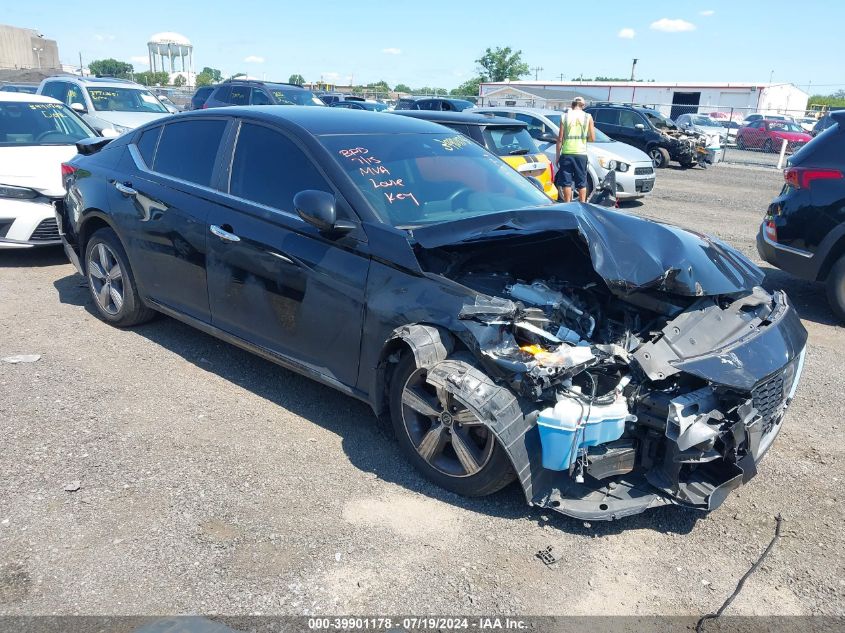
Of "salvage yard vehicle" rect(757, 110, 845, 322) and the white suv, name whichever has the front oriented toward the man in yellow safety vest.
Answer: the white suv

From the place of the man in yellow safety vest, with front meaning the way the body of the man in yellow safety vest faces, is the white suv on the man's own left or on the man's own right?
on the man's own left

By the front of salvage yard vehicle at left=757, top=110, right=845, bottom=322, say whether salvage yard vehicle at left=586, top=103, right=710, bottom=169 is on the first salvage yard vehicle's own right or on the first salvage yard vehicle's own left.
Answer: on the first salvage yard vehicle's own left

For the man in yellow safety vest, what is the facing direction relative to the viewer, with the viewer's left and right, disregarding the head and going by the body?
facing away from the viewer

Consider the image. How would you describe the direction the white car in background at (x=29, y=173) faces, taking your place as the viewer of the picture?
facing the viewer and to the right of the viewer

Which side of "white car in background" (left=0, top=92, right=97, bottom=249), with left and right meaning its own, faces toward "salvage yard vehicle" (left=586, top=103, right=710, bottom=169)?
left

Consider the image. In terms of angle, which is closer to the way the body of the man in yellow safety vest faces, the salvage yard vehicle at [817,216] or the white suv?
the white suv

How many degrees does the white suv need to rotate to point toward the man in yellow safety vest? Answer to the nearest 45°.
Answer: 0° — it already faces them

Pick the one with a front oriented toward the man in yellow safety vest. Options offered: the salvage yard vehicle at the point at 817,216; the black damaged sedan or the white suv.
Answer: the white suv

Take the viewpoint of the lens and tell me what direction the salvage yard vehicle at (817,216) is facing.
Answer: facing to the right of the viewer
